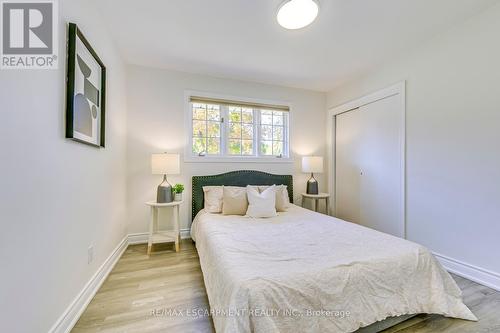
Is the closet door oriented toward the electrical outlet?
yes

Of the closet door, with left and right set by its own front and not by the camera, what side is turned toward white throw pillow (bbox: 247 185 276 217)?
front

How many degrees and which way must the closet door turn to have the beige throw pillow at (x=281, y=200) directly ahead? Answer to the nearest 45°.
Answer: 0° — it already faces it

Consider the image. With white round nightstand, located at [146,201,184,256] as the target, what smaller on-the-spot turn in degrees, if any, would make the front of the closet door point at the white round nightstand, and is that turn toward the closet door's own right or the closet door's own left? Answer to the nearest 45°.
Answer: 0° — it already faces it

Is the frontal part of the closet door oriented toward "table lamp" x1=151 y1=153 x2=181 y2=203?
yes

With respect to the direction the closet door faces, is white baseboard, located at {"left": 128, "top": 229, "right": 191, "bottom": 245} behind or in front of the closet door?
in front

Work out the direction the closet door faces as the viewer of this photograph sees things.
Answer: facing the viewer and to the left of the viewer

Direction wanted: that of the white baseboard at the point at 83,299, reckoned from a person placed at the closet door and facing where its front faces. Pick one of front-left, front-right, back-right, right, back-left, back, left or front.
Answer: front

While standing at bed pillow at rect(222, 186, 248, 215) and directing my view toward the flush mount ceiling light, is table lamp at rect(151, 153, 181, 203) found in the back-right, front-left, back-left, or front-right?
back-right

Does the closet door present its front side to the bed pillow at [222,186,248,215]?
yes

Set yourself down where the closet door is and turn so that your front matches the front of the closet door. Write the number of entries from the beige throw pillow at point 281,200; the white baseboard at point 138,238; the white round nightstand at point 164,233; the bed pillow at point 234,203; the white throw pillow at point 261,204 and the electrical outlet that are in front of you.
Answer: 6

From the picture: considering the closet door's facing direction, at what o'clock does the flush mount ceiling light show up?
The flush mount ceiling light is roughly at 11 o'clock from the closet door.

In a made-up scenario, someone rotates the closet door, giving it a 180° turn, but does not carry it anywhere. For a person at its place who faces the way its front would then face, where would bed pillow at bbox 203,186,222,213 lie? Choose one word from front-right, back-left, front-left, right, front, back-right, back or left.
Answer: back

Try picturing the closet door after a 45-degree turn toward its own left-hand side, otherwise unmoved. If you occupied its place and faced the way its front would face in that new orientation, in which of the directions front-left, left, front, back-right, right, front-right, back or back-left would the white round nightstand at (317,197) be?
right
